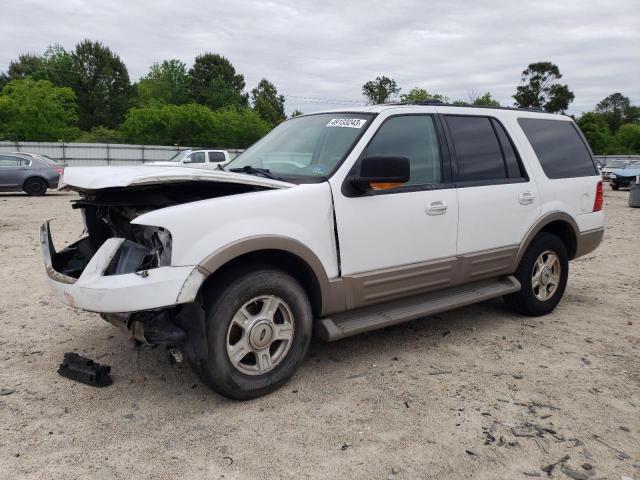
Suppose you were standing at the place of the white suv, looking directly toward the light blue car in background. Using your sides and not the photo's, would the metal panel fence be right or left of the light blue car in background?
left

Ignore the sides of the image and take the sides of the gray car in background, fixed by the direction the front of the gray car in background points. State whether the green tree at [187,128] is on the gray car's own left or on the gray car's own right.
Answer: on the gray car's own right

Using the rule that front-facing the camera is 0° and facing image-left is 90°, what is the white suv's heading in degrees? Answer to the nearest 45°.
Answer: approximately 45°

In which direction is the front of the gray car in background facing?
to the viewer's left

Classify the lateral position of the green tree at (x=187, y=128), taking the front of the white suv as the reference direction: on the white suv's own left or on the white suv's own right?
on the white suv's own right

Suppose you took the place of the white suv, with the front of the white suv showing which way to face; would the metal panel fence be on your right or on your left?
on your right

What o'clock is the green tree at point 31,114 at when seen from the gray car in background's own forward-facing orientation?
The green tree is roughly at 3 o'clock from the gray car in background.

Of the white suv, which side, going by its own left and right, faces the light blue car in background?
back

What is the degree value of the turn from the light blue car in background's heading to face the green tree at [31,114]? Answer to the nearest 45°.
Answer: approximately 45° to its right

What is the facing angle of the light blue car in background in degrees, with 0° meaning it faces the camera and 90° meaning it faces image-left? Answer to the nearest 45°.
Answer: approximately 45°

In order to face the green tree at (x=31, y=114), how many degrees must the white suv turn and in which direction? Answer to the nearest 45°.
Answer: approximately 90° to its right
